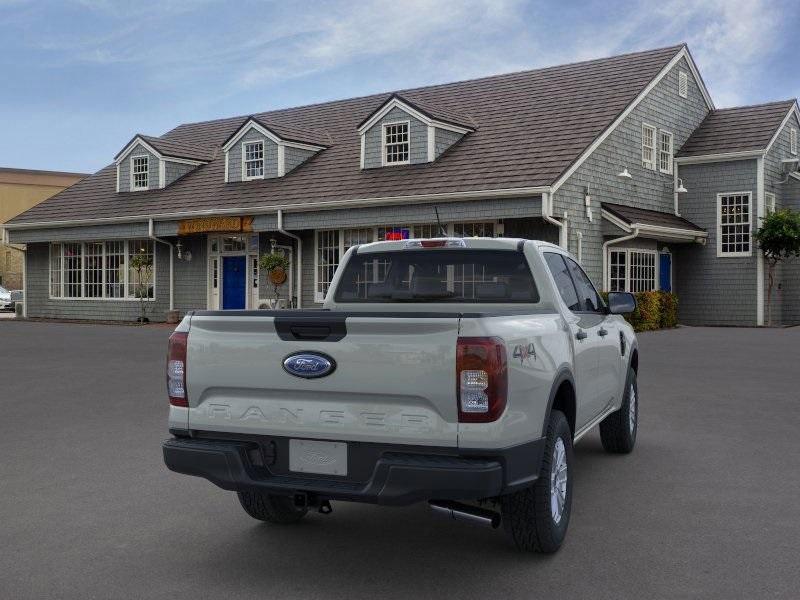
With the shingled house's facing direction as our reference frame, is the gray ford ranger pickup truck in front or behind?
in front

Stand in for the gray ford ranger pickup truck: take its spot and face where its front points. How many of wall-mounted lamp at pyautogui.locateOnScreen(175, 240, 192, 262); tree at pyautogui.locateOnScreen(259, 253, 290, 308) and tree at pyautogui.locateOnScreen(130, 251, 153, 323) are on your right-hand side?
0

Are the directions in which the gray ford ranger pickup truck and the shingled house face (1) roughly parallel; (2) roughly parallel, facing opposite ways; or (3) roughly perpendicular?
roughly parallel, facing opposite ways

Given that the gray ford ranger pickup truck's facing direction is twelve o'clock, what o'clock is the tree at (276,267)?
The tree is roughly at 10 o'clock from the gray ford ranger pickup truck.

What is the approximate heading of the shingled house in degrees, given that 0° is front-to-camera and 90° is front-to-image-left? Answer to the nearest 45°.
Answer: approximately 45°

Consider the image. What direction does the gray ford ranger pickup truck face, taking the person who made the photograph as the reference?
facing away from the viewer and to the right of the viewer

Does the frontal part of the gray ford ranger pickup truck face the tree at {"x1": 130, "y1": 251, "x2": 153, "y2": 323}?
no

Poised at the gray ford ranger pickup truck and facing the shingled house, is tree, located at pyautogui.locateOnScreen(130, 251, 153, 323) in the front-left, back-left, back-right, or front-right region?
front-left

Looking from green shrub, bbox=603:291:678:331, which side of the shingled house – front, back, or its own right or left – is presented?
left

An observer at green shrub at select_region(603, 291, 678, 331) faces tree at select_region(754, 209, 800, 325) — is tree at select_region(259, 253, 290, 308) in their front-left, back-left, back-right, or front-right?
back-left
